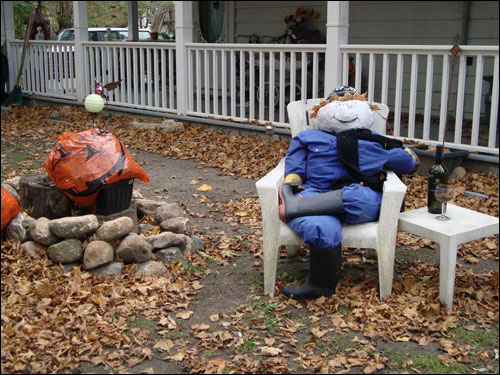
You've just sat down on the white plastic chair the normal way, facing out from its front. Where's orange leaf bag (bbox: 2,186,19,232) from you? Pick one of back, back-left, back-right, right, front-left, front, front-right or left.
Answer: right

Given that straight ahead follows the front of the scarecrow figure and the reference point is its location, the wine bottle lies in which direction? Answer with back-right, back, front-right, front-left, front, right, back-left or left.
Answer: left

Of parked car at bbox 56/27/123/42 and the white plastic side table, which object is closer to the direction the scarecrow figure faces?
the white plastic side table

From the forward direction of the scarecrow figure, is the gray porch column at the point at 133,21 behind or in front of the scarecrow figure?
behind

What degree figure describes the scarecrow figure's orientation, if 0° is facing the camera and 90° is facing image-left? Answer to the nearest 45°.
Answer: approximately 0°

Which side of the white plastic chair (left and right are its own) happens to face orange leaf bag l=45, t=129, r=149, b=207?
right

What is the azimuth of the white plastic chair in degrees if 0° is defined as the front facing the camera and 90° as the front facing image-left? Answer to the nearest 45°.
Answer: approximately 0°

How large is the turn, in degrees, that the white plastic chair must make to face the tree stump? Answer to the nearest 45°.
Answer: approximately 90° to its right

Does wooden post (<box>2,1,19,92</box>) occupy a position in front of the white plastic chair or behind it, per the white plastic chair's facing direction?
behind

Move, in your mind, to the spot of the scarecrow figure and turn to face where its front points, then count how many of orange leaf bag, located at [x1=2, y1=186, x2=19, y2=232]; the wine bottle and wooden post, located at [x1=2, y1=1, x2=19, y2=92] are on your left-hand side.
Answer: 1
